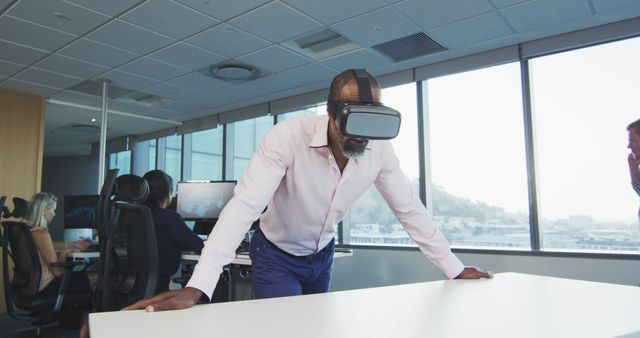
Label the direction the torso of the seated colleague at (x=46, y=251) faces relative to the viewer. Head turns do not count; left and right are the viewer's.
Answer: facing to the right of the viewer

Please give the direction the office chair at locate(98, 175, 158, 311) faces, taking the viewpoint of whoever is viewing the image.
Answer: facing away from the viewer and to the right of the viewer

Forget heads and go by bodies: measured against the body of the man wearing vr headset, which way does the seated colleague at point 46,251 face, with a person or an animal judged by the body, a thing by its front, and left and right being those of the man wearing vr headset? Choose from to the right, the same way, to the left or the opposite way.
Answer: to the left

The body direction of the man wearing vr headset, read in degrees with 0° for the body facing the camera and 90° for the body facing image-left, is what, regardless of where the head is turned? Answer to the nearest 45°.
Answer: approximately 315°

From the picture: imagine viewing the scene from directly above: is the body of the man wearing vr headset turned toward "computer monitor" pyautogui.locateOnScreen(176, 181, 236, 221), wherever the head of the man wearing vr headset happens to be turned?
no

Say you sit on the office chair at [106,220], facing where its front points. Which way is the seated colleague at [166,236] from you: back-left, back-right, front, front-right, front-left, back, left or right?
back-right

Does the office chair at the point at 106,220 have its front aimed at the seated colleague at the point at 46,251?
no

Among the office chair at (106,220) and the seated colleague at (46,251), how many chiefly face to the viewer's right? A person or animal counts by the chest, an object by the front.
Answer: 1

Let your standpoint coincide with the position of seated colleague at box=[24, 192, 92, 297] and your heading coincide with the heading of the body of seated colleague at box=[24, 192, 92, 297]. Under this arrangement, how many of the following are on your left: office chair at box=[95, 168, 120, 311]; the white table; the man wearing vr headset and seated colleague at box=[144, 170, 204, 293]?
0

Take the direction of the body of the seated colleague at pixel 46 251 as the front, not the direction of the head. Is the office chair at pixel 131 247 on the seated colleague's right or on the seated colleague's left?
on the seated colleague's right

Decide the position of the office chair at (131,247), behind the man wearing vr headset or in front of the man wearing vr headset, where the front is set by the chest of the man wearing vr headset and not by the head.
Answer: behind

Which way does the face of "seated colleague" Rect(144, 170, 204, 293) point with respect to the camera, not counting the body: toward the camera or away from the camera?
away from the camera

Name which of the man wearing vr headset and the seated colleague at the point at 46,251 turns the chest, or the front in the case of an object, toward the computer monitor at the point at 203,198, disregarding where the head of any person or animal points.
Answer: the seated colleague
